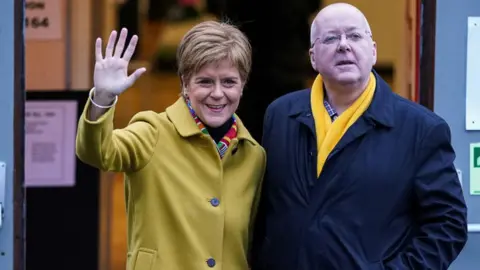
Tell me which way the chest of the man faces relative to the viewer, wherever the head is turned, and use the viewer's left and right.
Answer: facing the viewer and to the left of the viewer

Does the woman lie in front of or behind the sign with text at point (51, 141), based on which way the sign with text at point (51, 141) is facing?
in front

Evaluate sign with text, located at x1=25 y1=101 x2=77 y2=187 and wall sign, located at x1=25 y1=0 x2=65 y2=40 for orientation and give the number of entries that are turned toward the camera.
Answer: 2

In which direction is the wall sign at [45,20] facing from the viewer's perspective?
toward the camera

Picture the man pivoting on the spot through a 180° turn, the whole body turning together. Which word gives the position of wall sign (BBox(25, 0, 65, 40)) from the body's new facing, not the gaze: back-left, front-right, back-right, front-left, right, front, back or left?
left

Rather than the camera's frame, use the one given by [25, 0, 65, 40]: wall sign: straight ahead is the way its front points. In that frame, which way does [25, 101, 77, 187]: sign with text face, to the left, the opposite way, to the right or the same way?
the same way

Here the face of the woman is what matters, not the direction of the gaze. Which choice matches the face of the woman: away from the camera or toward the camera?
toward the camera
